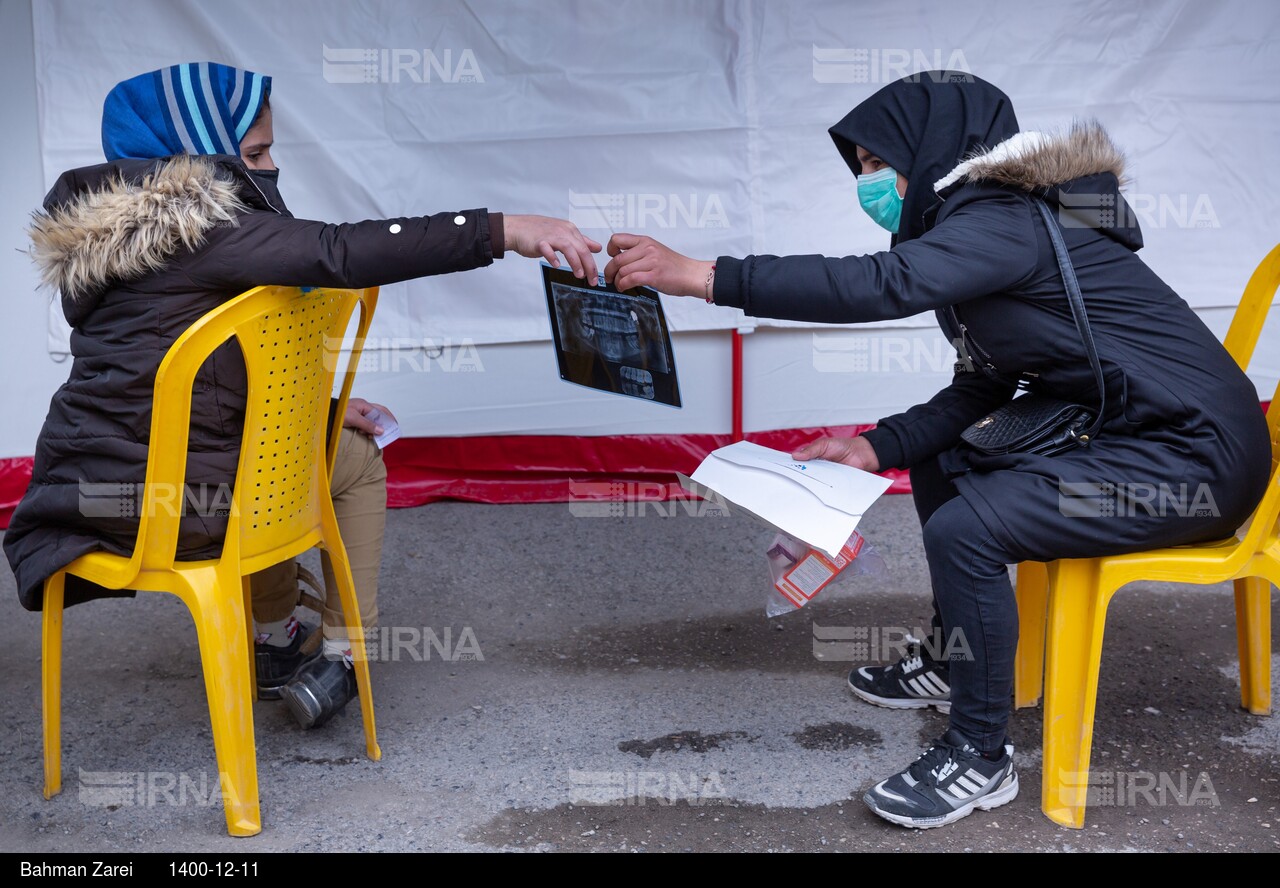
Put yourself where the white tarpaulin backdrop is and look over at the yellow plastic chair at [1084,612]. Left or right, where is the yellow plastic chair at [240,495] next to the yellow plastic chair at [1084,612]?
right

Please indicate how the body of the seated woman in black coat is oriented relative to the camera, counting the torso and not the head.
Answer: to the viewer's left

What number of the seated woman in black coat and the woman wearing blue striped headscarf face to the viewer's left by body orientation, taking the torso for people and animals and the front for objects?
1

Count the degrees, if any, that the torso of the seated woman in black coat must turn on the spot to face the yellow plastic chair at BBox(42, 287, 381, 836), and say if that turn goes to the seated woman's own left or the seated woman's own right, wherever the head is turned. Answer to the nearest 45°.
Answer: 0° — they already face it

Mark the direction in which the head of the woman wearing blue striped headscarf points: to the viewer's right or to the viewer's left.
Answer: to the viewer's right

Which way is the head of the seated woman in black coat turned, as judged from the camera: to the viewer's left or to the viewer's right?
to the viewer's left

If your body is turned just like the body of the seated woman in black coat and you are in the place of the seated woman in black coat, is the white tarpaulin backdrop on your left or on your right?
on your right

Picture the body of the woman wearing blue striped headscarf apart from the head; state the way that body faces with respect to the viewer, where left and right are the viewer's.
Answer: facing away from the viewer and to the right of the viewer
